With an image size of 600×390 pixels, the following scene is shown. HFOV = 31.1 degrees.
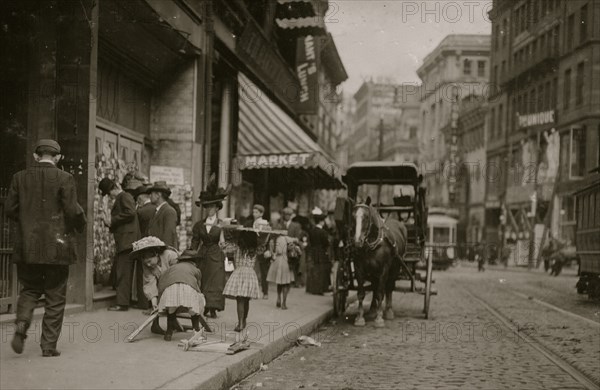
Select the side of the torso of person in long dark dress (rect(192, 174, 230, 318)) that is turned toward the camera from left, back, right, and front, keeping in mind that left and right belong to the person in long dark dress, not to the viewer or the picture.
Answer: front

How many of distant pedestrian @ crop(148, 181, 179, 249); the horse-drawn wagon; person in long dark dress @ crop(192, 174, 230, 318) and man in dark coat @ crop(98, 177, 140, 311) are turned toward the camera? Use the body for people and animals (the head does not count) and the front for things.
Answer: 2

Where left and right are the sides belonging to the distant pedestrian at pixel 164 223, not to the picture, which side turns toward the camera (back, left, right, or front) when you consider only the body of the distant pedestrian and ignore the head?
left

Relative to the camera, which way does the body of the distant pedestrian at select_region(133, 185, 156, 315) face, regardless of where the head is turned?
to the viewer's left

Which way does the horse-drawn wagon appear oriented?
toward the camera

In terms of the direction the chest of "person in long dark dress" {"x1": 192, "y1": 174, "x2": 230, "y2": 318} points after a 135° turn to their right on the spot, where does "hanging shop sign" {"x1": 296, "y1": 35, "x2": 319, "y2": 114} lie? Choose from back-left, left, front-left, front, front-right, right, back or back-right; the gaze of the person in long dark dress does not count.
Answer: front-right

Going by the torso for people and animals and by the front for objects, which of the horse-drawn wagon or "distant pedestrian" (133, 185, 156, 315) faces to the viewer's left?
the distant pedestrian
